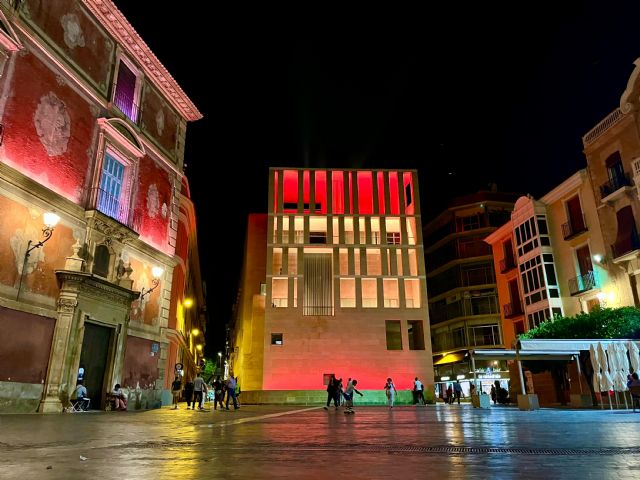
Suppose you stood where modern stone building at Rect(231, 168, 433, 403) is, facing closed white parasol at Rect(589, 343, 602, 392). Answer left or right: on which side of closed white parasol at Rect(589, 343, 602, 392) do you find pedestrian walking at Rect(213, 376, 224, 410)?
right

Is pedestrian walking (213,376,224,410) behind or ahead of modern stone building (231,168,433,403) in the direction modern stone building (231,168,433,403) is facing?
ahead

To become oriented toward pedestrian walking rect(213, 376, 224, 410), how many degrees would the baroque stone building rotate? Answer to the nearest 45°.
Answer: approximately 90° to its left

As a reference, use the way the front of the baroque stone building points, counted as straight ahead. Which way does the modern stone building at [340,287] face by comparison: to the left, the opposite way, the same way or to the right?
to the right

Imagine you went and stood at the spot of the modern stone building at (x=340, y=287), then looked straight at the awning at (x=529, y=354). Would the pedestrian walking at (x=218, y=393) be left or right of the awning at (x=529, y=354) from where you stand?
right

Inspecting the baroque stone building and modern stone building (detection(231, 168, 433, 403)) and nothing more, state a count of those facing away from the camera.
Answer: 0

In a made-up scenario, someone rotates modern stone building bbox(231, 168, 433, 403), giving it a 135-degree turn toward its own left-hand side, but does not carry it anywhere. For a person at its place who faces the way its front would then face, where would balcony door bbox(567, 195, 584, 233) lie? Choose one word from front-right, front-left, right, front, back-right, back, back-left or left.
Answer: right

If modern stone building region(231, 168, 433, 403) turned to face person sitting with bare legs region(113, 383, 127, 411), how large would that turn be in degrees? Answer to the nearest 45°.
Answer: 0° — it already faces them

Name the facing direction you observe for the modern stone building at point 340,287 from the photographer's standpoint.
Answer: facing the viewer

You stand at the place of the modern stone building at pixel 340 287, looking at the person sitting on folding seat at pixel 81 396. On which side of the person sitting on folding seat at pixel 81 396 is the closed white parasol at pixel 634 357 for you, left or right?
left
